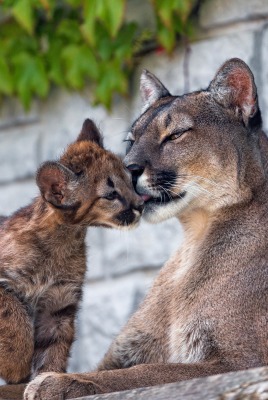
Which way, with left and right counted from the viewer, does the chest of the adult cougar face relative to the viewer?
facing the viewer and to the left of the viewer

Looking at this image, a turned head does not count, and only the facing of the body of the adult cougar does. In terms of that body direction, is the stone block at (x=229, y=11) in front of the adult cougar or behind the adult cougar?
behind

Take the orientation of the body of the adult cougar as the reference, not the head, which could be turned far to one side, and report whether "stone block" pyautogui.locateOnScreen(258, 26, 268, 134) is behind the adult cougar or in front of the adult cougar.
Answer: behind
